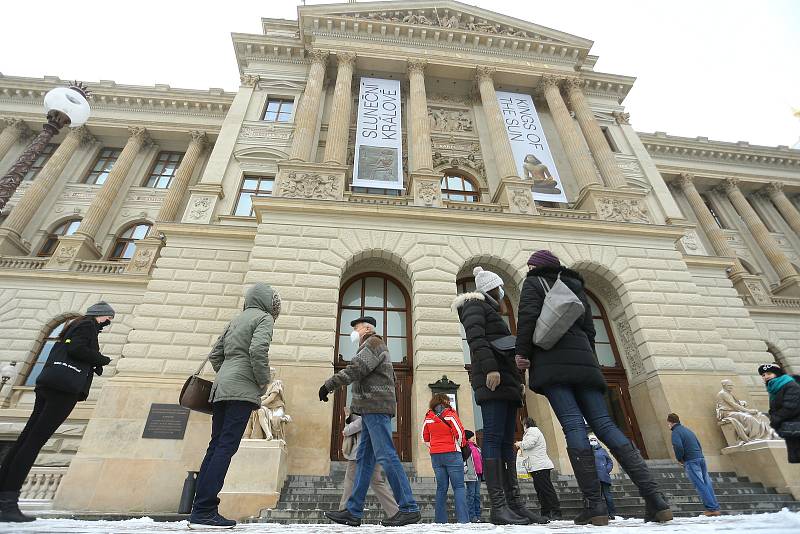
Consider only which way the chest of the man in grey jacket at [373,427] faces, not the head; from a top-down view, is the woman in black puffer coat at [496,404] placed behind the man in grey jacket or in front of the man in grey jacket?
behind

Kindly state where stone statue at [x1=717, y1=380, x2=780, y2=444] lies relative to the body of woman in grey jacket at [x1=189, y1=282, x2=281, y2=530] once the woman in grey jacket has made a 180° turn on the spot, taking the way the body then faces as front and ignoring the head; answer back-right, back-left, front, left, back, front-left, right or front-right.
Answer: back-left

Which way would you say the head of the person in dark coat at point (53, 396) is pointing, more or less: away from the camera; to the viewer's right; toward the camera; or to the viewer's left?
to the viewer's right

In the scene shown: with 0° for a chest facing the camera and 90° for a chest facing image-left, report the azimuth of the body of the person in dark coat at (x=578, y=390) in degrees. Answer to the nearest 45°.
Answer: approximately 135°

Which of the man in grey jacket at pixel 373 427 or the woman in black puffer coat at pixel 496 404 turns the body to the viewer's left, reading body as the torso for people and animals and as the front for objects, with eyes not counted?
the man in grey jacket

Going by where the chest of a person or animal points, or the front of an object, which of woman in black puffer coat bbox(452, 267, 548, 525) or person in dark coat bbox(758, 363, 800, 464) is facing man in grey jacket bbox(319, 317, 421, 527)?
the person in dark coat

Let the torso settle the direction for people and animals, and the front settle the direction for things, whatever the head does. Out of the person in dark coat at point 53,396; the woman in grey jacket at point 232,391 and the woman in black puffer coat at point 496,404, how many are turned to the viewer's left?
0

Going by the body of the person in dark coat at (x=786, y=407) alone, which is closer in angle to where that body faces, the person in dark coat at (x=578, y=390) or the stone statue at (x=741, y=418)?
the person in dark coat

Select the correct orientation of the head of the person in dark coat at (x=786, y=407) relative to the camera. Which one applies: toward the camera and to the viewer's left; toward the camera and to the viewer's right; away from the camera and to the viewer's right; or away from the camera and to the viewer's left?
toward the camera and to the viewer's left

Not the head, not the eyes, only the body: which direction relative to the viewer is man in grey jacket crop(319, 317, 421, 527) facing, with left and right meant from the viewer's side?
facing to the left of the viewer

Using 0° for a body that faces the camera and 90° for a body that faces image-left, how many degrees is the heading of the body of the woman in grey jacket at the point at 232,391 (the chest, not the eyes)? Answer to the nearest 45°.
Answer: approximately 225°

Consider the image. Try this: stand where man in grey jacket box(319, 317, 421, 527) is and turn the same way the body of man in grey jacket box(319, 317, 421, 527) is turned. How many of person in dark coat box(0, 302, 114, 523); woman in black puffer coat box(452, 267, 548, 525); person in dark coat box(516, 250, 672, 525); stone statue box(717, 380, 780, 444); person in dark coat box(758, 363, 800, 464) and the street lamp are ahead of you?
2

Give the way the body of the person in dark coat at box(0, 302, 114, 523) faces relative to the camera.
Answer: to the viewer's right

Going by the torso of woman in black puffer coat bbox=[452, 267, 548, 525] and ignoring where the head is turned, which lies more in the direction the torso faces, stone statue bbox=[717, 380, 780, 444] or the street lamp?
the stone statue

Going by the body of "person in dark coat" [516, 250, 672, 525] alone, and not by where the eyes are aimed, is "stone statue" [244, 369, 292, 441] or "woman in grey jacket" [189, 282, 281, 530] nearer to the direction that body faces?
the stone statue
